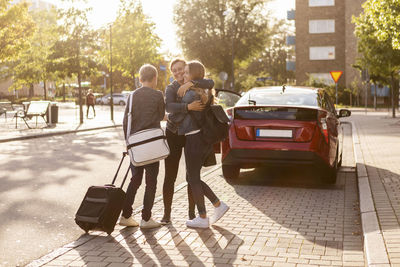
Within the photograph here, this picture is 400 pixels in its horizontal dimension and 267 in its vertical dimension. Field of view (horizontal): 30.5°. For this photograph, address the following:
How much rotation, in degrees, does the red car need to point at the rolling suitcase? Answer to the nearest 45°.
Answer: approximately 135° to its left

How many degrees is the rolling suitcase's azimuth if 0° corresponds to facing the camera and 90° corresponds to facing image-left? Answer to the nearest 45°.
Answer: approximately 45°

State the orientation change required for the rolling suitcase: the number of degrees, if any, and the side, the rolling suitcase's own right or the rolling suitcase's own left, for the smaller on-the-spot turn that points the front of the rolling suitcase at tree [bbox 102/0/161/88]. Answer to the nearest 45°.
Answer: approximately 135° to the rolling suitcase's own right

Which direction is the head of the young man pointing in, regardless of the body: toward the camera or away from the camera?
away from the camera

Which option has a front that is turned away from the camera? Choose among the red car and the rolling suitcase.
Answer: the red car

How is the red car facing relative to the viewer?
away from the camera

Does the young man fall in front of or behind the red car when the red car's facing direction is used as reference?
behind
